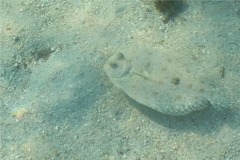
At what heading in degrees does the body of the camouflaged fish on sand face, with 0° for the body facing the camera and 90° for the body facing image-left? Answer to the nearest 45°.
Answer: approximately 90°
